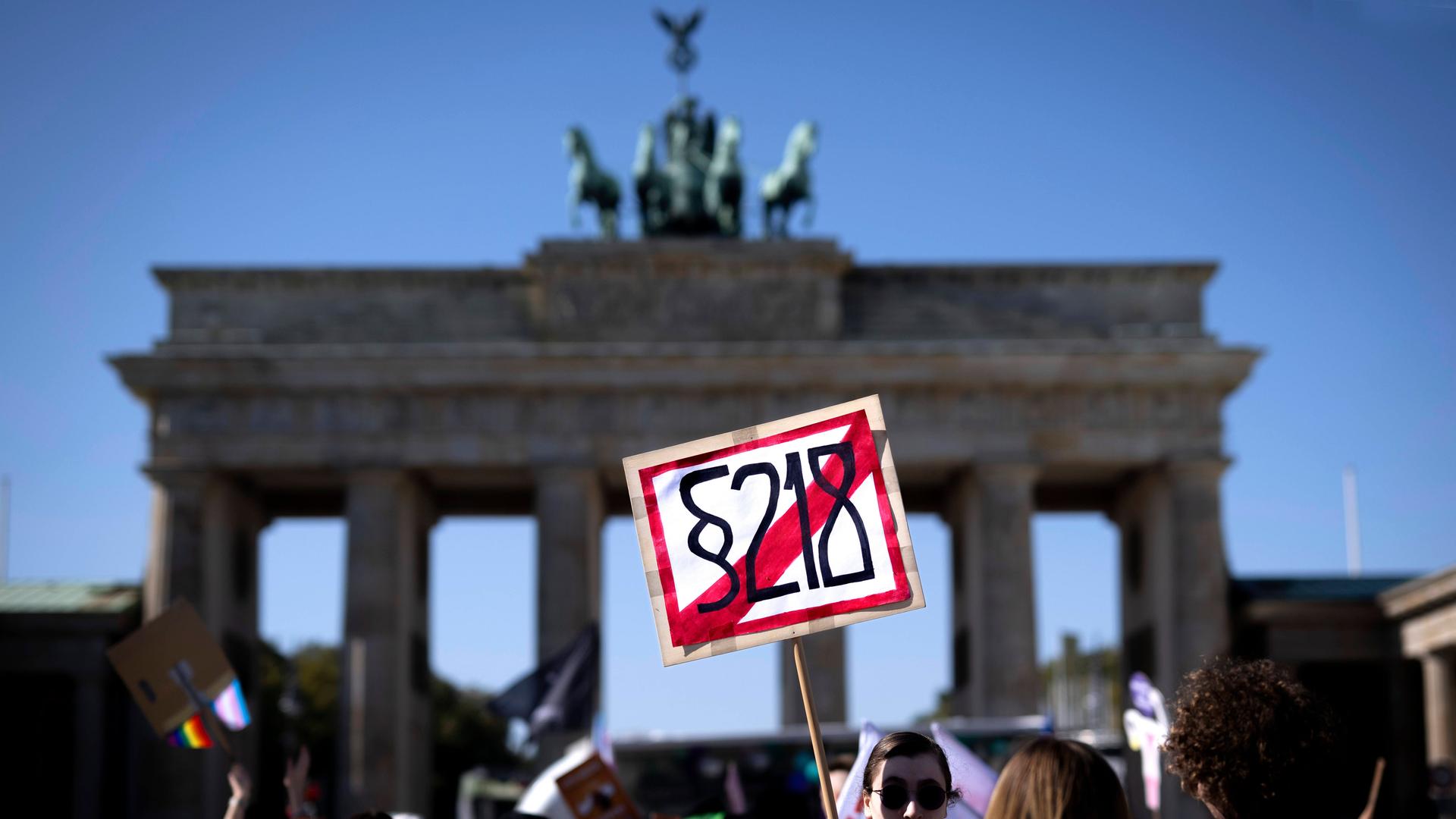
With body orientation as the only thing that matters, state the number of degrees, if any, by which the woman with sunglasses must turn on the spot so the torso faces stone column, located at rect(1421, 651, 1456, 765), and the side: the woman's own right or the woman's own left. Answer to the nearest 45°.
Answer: approximately 180°

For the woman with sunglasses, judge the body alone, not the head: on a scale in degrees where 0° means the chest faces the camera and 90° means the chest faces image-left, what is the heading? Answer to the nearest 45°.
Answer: approximately 0°
